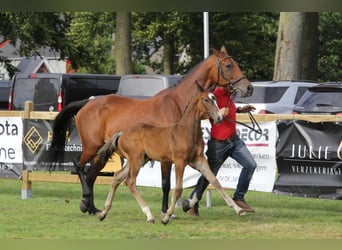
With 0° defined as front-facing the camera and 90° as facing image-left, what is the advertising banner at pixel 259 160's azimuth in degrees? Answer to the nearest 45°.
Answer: approximately 0°

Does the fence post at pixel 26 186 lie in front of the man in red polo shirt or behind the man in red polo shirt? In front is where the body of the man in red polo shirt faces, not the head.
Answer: behind

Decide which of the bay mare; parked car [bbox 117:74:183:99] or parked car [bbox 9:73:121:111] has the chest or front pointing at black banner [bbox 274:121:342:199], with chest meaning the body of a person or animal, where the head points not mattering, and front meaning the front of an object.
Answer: the bay mare

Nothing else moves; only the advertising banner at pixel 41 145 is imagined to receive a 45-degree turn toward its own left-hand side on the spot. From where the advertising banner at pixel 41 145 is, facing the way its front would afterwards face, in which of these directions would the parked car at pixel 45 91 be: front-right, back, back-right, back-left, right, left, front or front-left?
back-left

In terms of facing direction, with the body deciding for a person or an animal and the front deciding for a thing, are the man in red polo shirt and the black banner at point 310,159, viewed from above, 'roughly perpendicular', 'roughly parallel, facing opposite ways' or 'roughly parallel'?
roughly perpendicular

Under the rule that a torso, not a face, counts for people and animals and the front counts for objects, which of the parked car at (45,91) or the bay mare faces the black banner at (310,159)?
the bay mare

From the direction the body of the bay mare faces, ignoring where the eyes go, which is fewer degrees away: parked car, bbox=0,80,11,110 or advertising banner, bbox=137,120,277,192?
the advertising banner

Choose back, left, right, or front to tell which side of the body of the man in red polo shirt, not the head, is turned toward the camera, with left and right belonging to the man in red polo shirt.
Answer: right

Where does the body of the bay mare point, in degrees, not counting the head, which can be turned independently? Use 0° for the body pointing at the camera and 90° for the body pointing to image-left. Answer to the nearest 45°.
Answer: approximately 270°

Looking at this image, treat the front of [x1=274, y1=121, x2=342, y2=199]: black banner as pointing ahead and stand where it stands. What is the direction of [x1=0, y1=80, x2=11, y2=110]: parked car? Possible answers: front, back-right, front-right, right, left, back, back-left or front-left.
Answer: back-right

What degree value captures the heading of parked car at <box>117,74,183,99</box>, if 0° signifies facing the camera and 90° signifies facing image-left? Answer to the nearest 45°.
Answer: approximately 225°
